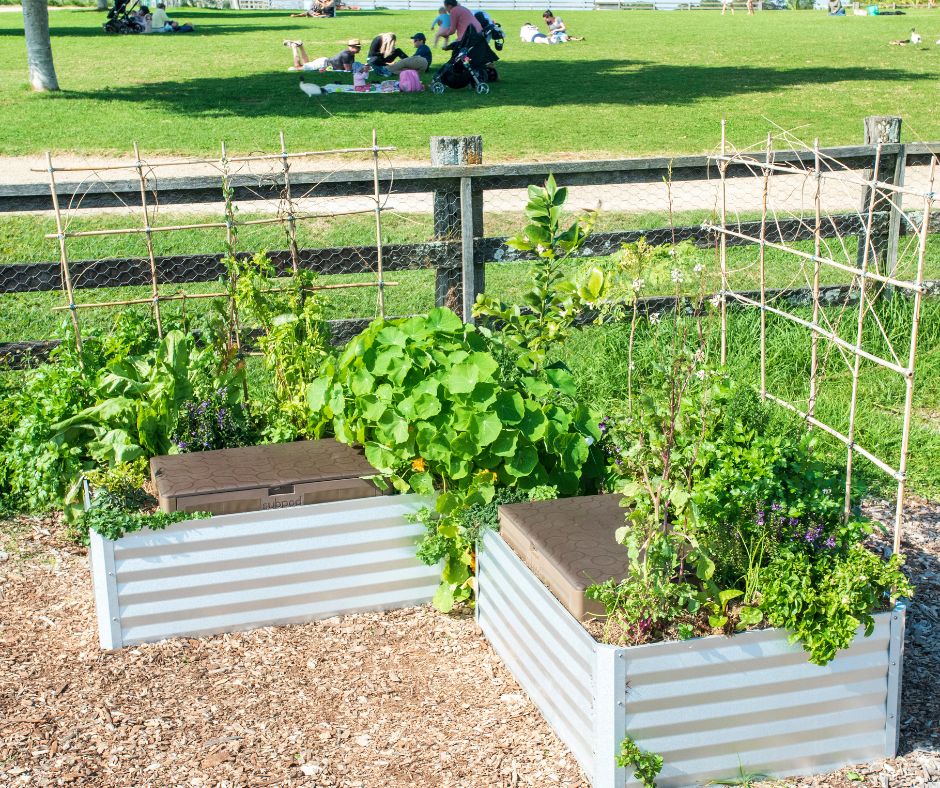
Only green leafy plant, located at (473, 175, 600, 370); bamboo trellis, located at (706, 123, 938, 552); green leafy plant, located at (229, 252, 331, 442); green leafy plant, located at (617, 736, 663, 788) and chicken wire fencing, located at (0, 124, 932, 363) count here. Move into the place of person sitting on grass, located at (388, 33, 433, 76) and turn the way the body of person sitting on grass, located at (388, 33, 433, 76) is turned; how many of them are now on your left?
5

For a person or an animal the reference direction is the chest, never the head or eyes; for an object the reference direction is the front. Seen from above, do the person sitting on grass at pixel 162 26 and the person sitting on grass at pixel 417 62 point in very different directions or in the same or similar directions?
very different directions

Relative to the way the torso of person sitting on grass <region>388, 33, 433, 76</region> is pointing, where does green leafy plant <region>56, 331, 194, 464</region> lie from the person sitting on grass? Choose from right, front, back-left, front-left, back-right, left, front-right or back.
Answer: left

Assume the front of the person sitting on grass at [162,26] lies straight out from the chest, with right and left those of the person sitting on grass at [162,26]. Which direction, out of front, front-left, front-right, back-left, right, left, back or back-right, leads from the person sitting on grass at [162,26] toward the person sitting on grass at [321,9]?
front-left

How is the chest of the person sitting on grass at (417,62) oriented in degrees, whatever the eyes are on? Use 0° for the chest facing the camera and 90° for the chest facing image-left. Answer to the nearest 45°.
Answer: approximately 90°

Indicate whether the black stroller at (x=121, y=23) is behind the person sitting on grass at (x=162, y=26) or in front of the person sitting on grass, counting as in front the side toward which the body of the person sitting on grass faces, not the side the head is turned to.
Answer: behind

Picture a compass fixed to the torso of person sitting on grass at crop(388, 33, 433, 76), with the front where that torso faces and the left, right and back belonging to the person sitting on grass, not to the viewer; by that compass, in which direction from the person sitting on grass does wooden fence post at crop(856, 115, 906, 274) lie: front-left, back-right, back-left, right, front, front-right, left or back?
left

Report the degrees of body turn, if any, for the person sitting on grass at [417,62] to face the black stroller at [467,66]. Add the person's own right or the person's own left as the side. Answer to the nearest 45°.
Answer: approximately 135° to the person's own left

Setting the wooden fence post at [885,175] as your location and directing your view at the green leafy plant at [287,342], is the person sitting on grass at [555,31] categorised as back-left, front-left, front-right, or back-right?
back-right

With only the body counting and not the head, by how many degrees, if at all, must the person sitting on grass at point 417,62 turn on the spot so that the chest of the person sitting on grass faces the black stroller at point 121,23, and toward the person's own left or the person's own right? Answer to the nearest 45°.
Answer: approximately 45° to the person's own right

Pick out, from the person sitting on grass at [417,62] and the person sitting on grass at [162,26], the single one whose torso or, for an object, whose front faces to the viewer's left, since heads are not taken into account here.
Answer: the person sitting on grass at [417,62]
